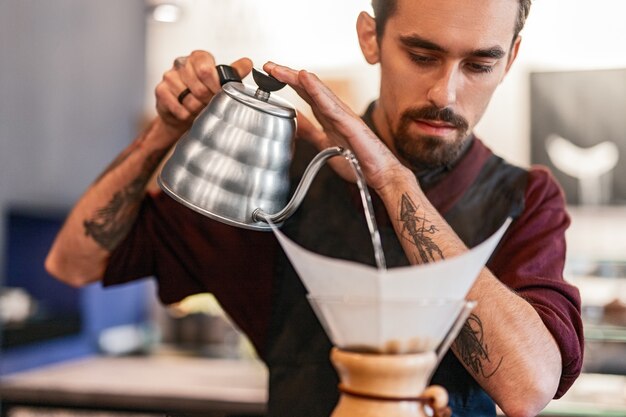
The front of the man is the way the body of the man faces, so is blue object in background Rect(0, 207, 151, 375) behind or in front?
behind

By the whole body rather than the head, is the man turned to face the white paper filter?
yes

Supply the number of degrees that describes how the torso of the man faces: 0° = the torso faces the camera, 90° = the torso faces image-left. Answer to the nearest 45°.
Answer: approximately 0°

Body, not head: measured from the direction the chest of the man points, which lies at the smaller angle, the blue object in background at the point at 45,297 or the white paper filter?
the white paper filter
